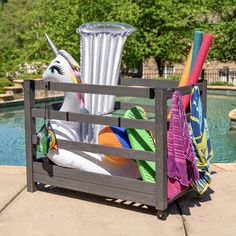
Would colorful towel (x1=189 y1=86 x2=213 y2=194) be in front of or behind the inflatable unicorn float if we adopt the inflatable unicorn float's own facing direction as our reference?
behind

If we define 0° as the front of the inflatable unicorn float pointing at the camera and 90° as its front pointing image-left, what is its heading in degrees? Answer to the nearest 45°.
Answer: approximately 90°

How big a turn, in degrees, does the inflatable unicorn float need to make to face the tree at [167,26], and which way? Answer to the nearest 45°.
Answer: approximately 90° to its right

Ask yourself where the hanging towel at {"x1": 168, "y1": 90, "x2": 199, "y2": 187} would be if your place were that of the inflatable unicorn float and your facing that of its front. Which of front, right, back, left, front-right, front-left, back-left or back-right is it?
back-left

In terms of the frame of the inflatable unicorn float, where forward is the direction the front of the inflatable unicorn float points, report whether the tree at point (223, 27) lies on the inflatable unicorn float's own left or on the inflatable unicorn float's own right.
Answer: on the inflatable unicorn float's own right
